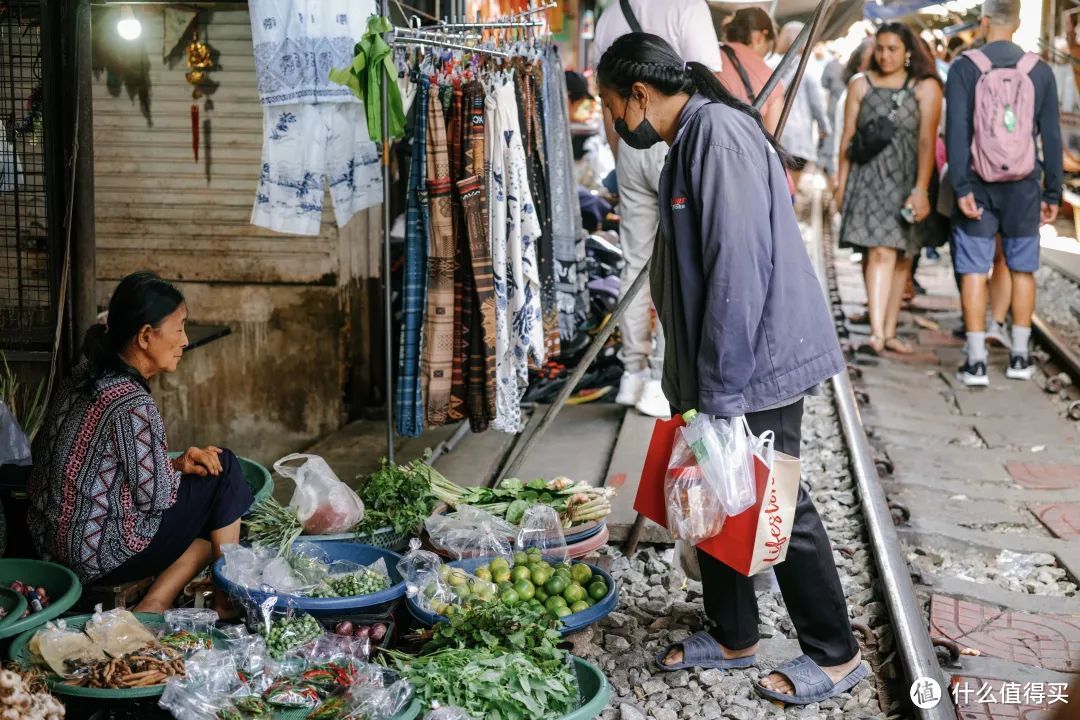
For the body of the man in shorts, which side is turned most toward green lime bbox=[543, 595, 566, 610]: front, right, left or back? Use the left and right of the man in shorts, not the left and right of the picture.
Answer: back

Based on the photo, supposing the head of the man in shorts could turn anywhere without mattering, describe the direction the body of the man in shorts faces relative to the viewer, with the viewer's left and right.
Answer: facing away from the viewer

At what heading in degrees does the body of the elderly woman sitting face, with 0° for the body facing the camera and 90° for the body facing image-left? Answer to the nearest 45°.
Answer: approximately 270°

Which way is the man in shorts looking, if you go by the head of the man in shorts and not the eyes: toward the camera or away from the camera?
away from the camera

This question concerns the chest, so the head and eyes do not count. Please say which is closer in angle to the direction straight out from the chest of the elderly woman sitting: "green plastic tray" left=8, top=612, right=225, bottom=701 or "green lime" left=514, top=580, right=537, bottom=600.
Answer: the green lime

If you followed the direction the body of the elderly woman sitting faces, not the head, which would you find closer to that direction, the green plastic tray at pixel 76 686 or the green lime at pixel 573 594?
the green lime

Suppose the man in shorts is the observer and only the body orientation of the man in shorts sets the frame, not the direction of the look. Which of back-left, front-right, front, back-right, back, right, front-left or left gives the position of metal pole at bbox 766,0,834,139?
back

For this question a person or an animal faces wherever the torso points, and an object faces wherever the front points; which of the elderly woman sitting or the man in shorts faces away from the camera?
the man in shorts

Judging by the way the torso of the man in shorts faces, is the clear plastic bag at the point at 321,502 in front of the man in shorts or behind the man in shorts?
behind

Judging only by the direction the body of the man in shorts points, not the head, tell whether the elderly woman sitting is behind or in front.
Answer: behind

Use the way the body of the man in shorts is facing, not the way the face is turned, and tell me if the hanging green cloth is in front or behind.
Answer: behind

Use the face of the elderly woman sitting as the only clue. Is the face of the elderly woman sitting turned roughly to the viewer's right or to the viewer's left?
to the viewer's right
